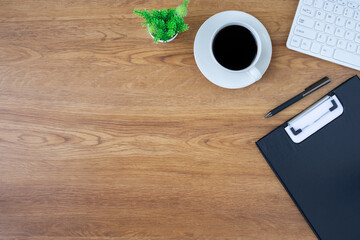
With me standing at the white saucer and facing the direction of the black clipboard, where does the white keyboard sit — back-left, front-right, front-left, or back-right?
front-left

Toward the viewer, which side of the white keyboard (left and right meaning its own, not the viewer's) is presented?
front

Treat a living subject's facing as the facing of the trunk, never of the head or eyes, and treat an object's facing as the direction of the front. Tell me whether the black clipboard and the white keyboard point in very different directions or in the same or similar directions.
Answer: same or similar directions
